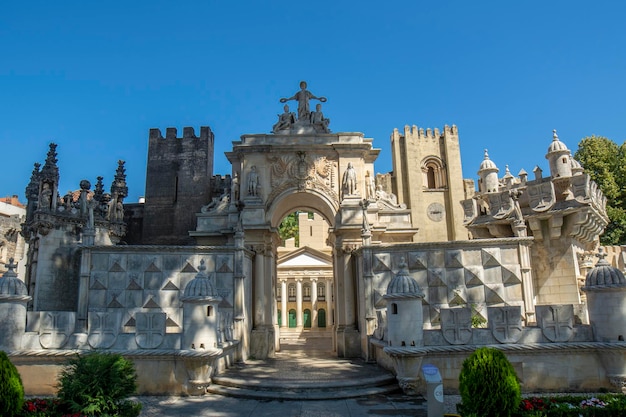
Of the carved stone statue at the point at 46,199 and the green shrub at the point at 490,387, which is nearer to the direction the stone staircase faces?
the green shrub

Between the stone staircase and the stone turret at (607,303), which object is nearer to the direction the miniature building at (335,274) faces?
the stone staircase

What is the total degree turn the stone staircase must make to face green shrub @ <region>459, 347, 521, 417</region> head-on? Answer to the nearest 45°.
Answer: approximately 45° to its left

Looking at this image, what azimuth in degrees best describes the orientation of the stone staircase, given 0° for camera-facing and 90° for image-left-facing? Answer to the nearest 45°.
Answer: approximately 0°

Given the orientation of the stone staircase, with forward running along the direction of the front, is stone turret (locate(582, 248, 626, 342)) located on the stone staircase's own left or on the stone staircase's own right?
on the stone staircase's own left

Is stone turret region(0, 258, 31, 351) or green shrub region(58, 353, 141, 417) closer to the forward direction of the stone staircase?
the green shrub

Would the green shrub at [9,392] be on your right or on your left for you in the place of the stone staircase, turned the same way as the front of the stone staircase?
on your right

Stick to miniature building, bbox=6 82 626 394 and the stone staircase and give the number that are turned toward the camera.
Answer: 2

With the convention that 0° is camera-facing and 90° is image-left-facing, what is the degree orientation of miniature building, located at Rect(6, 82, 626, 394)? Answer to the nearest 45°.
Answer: approximately 0°
